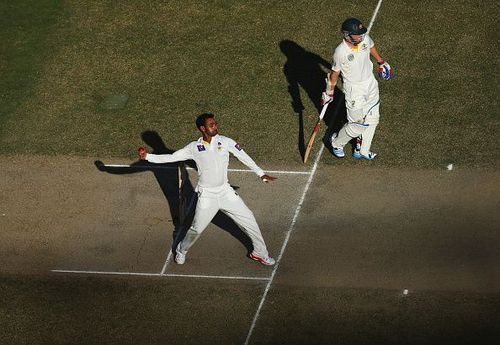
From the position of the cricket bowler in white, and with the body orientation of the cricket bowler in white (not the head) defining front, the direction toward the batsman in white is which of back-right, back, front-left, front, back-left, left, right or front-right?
back-left

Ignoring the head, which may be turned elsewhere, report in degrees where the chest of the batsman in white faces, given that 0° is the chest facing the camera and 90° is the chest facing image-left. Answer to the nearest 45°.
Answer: approximately 315°

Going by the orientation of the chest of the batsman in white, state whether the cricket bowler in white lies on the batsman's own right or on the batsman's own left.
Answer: on the batsman's own right

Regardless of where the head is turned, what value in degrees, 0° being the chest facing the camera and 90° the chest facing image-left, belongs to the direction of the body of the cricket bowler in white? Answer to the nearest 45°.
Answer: approximately 0°

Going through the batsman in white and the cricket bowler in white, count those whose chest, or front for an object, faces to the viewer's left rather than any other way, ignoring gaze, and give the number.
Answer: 0
